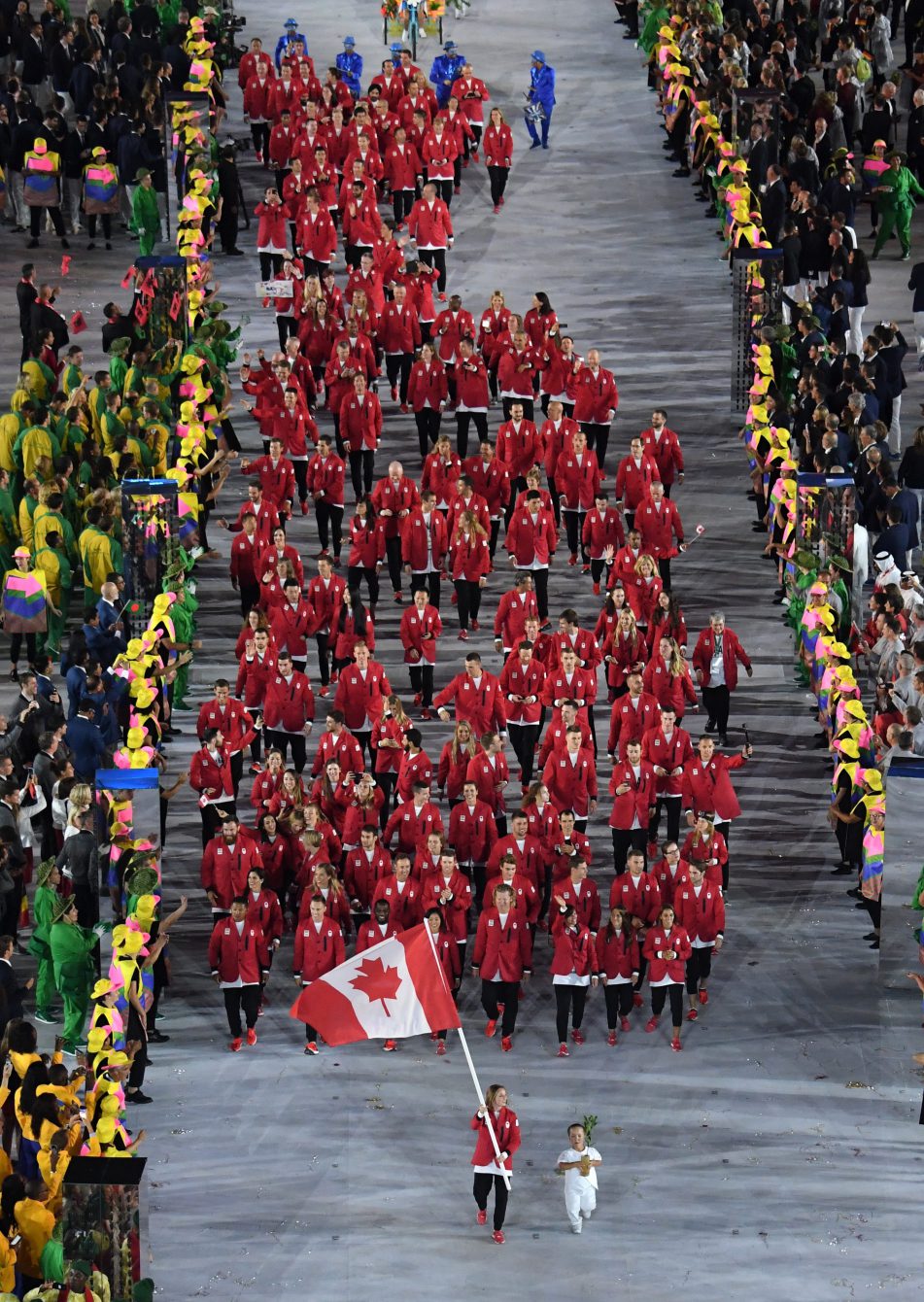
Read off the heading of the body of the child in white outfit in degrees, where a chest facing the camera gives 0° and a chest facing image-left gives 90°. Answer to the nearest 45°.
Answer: approximately 0°
